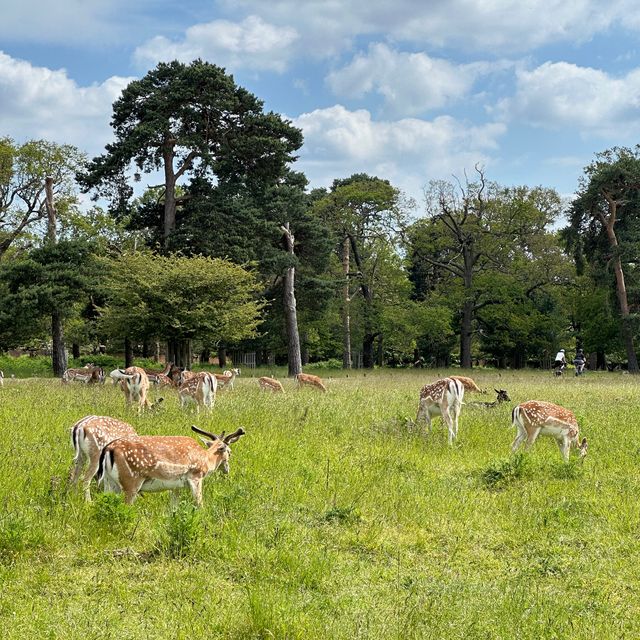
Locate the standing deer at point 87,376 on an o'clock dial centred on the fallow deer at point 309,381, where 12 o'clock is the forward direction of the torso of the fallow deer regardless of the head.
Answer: The standing deer is roughly at 6 o'clock from the fallow deer.

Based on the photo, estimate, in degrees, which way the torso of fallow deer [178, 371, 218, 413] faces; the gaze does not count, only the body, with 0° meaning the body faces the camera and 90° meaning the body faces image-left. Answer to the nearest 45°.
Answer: approximately 135°

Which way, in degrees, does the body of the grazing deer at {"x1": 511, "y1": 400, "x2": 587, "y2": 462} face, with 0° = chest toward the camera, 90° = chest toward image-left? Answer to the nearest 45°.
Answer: approximately 270°

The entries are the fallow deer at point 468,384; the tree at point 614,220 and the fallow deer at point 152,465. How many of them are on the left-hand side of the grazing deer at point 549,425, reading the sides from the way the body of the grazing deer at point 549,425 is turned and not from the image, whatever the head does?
2

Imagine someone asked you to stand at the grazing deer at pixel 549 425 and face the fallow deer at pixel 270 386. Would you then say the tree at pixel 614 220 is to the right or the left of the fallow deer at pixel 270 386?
right

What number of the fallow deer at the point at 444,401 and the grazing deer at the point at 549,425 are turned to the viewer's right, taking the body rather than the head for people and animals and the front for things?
1

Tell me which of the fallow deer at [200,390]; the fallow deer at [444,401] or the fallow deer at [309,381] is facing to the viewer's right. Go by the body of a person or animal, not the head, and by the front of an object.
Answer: the fallow deer at [309,381]

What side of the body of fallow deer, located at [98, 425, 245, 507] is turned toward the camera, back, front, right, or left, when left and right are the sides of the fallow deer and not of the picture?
right

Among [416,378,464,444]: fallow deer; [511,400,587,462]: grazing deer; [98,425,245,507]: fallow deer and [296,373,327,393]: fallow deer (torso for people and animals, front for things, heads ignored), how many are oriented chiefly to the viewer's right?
3

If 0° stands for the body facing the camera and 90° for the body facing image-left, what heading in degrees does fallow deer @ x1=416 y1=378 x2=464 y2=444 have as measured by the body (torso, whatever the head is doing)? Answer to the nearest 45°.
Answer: approximately 135°

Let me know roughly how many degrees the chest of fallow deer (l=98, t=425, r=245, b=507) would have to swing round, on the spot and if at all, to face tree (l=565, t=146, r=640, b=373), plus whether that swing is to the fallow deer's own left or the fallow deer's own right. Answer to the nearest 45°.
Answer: approximately 45° to the fallow deer's own left
